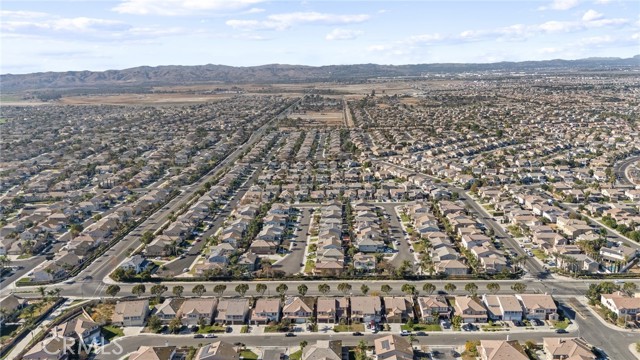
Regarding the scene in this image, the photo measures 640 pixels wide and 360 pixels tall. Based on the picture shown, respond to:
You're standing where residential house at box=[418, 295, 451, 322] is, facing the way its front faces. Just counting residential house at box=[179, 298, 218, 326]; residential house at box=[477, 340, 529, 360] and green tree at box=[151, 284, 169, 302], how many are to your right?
2

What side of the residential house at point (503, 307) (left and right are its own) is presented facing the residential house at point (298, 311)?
right

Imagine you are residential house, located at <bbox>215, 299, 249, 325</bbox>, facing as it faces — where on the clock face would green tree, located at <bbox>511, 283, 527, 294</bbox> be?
The green tree is roughly at 9 o'clock from the residential house.

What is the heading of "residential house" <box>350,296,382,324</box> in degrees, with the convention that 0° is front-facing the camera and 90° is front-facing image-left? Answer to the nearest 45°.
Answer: approximately 0°

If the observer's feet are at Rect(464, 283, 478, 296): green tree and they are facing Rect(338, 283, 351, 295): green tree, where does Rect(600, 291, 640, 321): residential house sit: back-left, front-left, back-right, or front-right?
back-left

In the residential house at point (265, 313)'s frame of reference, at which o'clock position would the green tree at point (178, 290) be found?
The green tree is roughly at 4 o'clock from the residential house.

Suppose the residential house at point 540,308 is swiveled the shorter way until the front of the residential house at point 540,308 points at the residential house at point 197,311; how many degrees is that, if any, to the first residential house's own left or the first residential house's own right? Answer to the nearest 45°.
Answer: approximately 45° to the first residential house's own right

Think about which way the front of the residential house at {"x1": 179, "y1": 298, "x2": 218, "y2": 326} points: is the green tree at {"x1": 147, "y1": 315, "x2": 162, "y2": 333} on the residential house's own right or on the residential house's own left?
on the residential house's own right

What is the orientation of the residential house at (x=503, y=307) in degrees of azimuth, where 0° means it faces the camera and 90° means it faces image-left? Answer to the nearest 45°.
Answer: approximately 0°

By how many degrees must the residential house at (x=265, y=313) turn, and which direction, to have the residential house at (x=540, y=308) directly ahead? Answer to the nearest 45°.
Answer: approximately 90° to its left
